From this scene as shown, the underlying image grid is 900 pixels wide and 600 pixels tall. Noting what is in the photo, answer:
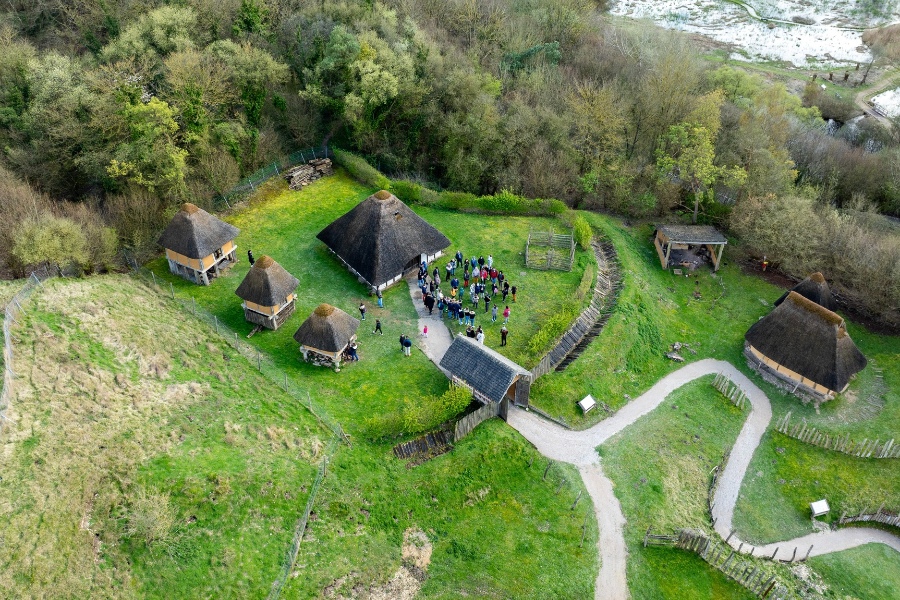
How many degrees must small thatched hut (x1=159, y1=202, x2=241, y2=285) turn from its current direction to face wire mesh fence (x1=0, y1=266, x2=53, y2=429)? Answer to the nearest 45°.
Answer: approximately 90° to its right

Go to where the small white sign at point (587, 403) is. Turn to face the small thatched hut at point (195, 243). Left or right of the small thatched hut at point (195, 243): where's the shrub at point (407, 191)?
right

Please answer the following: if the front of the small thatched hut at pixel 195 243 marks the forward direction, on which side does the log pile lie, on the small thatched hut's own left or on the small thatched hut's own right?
on the small thatched hut's own left

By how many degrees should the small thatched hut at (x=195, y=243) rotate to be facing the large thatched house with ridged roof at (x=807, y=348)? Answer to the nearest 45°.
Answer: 0° — it already faces it

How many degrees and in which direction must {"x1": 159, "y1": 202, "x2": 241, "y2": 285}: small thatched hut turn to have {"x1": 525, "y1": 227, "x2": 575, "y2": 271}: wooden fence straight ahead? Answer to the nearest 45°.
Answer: approximately 45° to its left

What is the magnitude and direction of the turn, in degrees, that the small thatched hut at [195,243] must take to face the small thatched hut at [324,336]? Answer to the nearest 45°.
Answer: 0° — it already faces it

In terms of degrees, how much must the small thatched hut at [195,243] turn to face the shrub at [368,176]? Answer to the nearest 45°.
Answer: approximately 90° to its left

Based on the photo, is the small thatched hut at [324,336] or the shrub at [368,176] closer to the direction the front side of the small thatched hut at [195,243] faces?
the small thatched hut

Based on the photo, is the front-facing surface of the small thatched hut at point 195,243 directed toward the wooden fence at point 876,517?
yes

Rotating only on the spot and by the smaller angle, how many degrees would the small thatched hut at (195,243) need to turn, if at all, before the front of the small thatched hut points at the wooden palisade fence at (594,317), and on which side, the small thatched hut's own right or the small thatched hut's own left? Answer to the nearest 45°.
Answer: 0° — it already faces it

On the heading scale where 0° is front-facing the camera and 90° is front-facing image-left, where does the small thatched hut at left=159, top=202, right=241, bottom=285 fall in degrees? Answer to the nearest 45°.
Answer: approximately 315°
